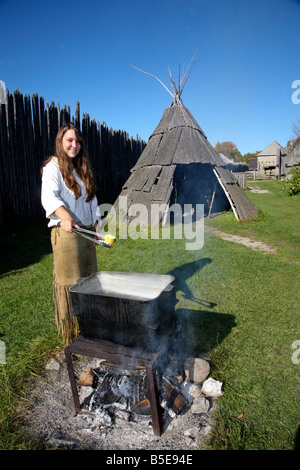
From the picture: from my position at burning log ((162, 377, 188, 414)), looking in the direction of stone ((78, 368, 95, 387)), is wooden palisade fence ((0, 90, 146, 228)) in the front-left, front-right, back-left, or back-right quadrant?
front-right

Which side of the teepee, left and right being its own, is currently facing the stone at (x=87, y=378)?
front

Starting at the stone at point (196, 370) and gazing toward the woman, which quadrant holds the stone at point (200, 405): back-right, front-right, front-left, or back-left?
back-left

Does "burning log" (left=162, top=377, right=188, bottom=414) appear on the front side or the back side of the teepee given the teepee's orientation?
on the front side

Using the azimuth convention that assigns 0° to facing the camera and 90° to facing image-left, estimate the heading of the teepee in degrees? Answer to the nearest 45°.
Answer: approximately 0°

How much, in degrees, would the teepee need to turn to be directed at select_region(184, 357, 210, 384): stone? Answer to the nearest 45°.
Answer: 0° — it already faces it

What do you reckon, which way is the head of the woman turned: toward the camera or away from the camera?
toward the camera

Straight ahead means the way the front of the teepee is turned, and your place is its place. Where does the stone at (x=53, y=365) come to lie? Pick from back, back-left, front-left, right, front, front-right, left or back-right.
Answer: front

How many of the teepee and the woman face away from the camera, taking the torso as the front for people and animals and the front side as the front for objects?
0

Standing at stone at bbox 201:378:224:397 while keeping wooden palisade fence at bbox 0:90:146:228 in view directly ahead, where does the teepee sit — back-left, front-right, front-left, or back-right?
front-right

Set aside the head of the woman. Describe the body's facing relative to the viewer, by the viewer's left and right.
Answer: facing the viewer and to the right of the viewer

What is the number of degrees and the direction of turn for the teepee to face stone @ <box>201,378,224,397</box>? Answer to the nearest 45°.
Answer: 0° — it already faces it

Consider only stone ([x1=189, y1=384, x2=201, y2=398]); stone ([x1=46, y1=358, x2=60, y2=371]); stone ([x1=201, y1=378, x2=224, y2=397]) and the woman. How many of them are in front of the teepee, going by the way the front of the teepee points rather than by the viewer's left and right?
4

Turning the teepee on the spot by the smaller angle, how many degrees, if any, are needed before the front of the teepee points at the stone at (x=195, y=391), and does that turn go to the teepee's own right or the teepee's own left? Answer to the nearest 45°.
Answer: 0° — it already faces it

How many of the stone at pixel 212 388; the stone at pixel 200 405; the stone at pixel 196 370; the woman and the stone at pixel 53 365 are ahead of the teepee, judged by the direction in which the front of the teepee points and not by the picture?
5
